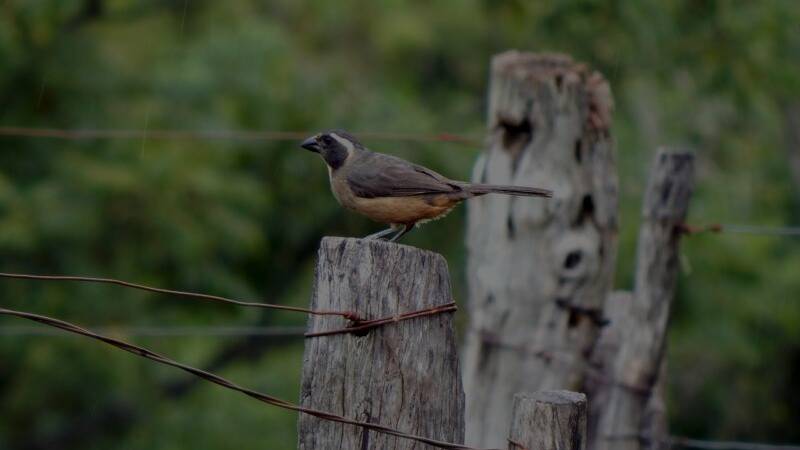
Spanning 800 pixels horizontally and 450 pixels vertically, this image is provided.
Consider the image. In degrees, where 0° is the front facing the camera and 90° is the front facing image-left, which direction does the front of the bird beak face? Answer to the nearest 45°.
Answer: approximately 90°

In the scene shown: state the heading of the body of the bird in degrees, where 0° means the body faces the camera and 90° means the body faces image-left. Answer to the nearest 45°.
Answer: approximately 90°

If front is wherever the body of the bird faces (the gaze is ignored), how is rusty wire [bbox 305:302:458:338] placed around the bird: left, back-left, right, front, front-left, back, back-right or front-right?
left

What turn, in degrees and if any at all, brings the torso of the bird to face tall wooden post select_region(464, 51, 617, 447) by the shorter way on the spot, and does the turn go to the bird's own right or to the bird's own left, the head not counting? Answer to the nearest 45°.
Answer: approximately 135° to the bird's own right
